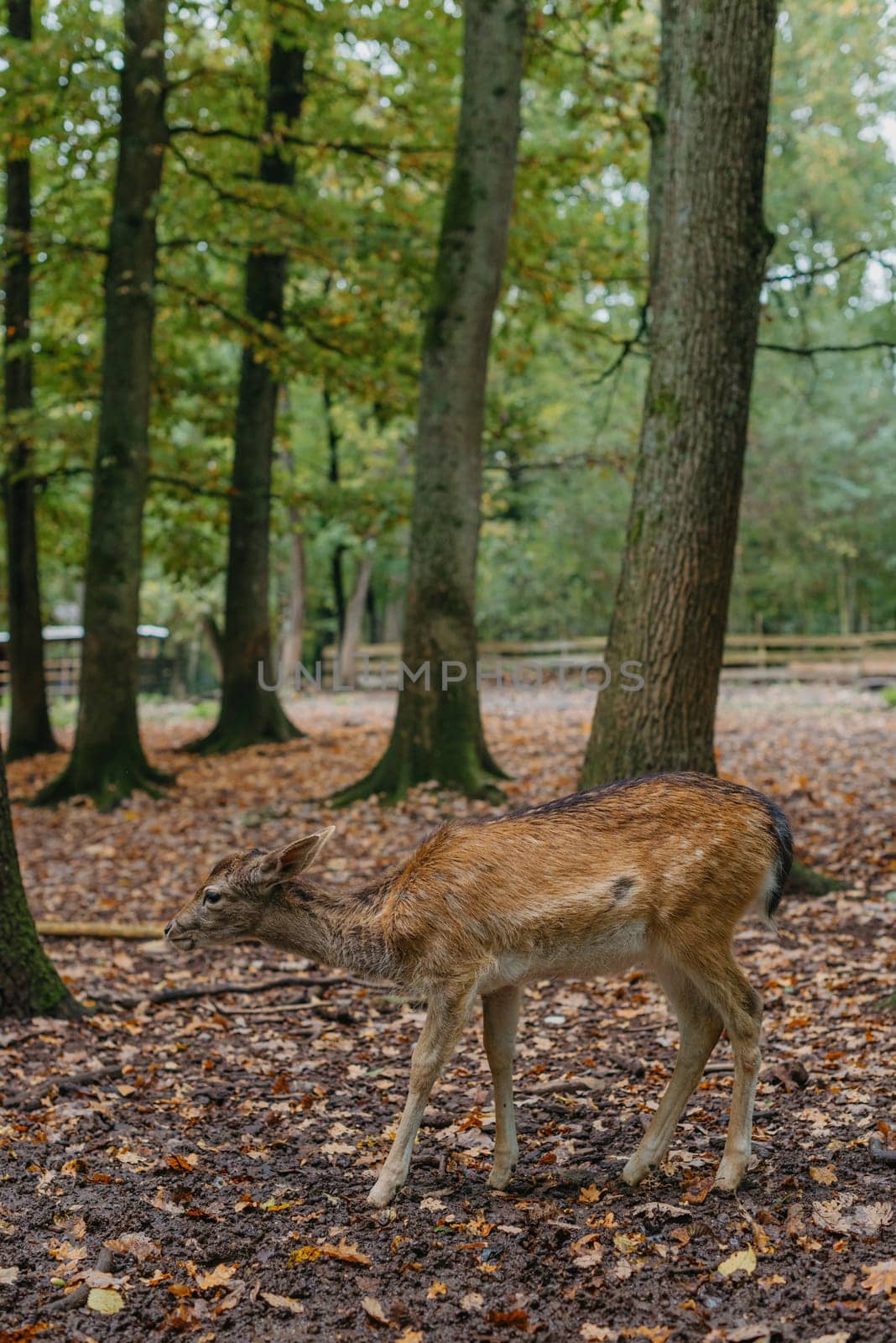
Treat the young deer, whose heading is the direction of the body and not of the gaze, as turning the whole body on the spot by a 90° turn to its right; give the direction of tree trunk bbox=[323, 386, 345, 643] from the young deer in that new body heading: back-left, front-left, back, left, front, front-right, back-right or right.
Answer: front

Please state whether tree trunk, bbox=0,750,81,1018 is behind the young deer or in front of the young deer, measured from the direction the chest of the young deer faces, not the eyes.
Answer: in front

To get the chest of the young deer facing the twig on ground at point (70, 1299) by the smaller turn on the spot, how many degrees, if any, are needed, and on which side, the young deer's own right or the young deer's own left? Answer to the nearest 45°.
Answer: approximately 45° to the young deer's own left

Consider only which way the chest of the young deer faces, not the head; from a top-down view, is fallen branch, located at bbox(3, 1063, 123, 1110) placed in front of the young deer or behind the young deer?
in front

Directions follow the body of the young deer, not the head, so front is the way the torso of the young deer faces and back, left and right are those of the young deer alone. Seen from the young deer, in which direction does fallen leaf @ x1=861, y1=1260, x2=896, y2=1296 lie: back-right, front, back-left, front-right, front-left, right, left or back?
back-left

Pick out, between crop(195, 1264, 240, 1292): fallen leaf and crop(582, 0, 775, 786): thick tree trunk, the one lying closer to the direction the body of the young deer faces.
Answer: the fallen leaf

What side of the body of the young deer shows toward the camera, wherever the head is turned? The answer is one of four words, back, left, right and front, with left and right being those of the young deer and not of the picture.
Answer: left

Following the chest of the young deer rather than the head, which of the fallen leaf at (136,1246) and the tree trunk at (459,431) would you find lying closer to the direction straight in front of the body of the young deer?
the fallen leaf
